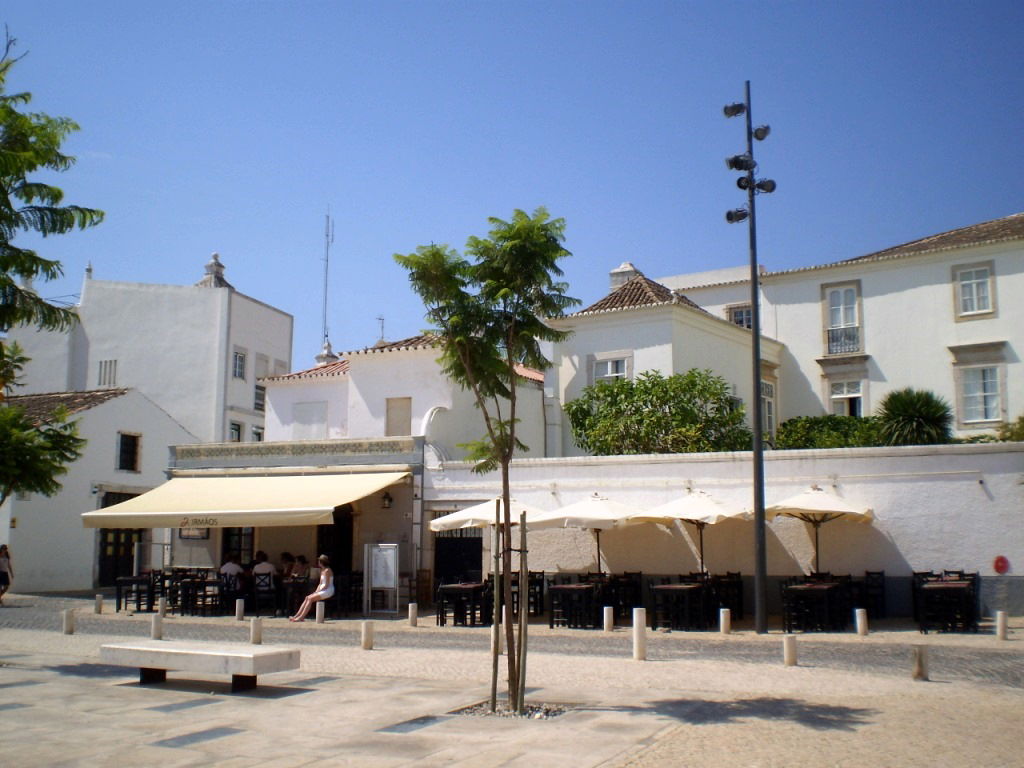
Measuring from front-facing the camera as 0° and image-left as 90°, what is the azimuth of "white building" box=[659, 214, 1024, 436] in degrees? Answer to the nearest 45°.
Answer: approximately 45°

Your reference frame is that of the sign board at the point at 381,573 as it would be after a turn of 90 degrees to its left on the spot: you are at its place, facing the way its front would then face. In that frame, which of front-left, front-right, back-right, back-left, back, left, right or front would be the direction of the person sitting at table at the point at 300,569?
back-left

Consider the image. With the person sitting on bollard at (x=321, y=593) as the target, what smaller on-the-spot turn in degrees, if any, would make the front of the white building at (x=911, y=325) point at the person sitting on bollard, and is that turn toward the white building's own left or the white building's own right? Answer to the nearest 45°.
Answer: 0° — it already faces them

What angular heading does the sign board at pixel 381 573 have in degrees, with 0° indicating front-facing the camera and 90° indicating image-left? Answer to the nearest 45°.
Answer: approximately 0°

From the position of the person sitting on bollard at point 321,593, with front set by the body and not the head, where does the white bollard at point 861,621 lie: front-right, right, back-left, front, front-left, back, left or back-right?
back-left

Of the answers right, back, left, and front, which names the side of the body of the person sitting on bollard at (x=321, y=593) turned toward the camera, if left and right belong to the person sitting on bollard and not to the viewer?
left

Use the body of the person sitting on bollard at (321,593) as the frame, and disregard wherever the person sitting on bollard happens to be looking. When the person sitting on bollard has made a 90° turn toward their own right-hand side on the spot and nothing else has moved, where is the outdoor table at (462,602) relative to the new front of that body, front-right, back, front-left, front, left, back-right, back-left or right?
back-right
